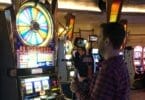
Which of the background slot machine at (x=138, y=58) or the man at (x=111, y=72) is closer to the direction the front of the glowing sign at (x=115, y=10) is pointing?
the man

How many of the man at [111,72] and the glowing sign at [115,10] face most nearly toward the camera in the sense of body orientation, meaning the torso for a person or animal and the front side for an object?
1

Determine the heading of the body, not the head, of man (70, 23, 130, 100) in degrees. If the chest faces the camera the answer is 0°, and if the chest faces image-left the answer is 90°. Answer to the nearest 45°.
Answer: approximately 135°

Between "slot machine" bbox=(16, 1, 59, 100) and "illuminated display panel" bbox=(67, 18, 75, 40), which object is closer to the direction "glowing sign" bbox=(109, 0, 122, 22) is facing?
the slot machine

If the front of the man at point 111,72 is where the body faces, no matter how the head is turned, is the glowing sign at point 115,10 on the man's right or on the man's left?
on the man's right
